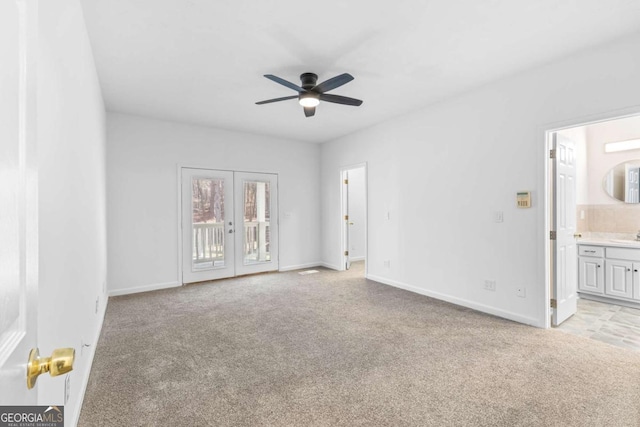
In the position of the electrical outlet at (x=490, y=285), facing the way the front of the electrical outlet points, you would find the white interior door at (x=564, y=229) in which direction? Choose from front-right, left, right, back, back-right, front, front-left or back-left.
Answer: back-left

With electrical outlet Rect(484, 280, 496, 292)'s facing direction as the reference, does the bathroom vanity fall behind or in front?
behind

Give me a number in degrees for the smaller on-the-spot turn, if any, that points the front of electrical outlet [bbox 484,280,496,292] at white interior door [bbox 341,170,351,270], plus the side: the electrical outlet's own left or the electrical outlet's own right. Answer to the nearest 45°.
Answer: approximately 90° to the electrical outlet's own right

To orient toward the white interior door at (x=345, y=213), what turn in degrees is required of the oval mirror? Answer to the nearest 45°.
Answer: approximately 90° to its right

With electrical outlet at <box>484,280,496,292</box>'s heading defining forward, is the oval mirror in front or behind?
behind

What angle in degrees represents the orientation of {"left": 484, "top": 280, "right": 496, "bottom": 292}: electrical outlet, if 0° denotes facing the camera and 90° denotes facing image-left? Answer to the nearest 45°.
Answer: approximately 45°

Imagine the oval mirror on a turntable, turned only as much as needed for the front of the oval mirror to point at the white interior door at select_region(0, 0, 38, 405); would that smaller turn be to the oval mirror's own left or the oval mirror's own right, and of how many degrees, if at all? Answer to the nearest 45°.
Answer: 0° — it already faces it

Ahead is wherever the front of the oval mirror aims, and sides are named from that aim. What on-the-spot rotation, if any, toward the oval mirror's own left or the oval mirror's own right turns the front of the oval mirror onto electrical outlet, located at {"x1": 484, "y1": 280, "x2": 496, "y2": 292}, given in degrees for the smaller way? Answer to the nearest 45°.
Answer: approximately 45° to the oval mirror's own right

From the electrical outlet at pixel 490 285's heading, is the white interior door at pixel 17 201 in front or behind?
in front

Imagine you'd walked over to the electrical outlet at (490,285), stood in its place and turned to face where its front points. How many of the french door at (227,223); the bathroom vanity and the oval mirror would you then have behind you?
2

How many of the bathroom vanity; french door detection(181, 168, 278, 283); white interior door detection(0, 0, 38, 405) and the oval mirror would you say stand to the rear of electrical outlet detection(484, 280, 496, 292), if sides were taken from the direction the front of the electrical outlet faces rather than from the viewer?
2
